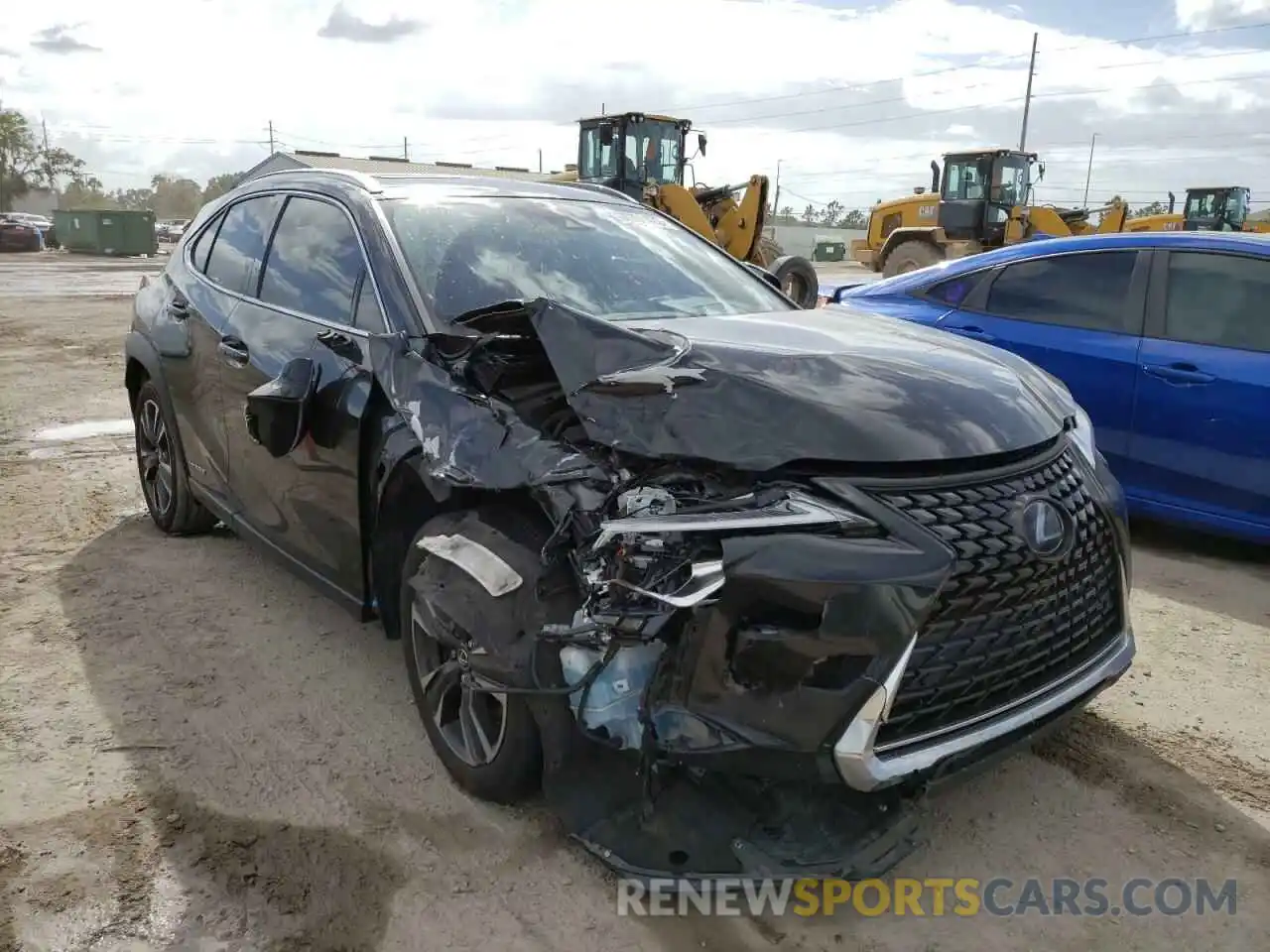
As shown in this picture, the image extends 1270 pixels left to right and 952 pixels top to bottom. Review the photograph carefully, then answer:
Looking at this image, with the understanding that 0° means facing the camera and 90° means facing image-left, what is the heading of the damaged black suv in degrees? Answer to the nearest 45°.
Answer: approximately 315°

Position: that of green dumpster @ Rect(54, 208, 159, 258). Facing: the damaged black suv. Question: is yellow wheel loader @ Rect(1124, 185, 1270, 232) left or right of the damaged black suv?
left

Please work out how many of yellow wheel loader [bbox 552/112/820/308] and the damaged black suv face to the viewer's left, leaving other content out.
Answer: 0

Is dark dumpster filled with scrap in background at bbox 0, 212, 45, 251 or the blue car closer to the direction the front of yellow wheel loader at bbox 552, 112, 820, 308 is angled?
the blue car

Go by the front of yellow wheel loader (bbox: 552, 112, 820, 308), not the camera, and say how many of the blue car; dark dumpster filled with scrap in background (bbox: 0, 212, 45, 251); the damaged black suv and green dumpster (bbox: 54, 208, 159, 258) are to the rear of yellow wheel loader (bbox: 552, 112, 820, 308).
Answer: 2

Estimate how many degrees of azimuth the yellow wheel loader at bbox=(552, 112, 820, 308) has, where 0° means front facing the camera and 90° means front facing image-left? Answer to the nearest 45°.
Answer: approximately 315°

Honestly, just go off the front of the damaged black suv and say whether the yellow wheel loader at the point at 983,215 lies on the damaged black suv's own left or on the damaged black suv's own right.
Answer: on the damaged black suv's own left

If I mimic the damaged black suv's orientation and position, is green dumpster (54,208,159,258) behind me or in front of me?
behind

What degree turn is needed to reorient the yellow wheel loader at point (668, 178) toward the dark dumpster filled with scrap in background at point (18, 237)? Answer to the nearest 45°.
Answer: approximately 180°

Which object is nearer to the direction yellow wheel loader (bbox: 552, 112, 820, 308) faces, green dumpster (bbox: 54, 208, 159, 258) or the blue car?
the blue car

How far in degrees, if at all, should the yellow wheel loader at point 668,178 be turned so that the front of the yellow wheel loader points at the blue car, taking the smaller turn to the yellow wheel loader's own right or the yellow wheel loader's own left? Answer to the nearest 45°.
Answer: approximately 45° to the yellow wheel loader's own right

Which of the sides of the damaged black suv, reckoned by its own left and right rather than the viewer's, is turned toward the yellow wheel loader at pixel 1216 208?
left
